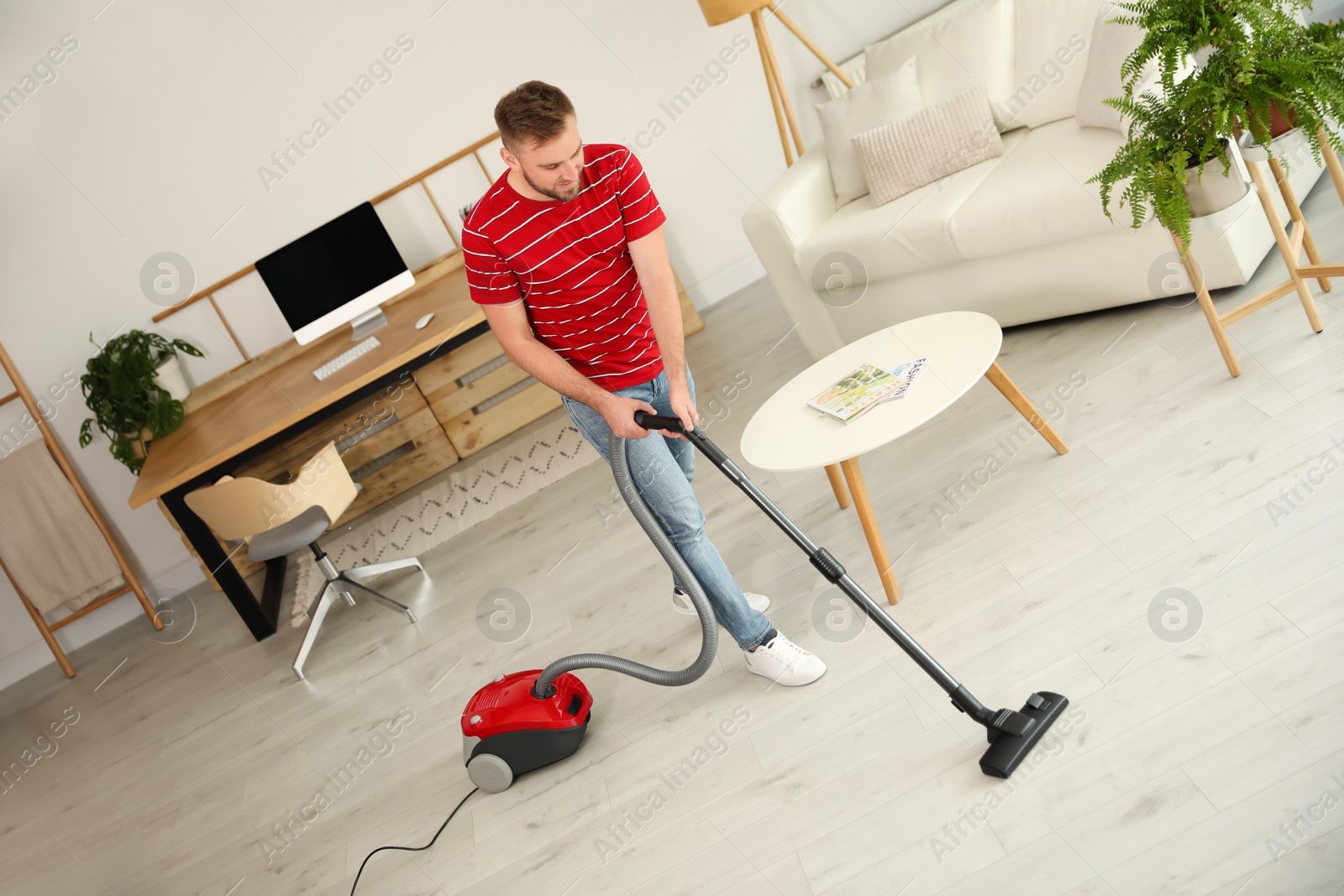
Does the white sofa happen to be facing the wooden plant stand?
no

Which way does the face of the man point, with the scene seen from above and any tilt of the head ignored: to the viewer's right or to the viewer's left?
to the viewer's right

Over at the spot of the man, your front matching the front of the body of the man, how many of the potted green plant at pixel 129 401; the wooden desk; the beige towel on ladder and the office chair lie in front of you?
0

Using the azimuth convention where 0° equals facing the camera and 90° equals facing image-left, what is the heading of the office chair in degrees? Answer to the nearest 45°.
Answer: approximately 0°

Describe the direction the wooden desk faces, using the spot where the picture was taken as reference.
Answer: facing the viewer

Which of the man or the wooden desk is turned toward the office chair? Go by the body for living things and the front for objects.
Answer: the wooden desk

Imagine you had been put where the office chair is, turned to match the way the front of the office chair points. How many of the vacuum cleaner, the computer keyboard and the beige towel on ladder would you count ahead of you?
1

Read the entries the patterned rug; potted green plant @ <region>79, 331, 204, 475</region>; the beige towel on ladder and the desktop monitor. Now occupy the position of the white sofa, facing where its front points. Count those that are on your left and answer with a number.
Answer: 0

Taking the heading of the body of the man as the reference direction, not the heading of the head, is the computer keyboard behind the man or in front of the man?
behind

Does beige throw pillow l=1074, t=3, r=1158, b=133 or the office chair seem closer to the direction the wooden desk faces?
the office chair

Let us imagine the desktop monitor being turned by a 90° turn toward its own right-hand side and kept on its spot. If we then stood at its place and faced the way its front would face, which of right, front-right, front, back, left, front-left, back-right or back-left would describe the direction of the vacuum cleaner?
left

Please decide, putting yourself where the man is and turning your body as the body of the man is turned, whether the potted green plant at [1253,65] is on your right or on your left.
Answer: on your left

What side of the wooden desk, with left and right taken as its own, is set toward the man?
front

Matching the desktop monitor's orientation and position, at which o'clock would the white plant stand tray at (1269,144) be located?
The white plant stand tray is roughly at 11 o'clock from the desktop monitor.

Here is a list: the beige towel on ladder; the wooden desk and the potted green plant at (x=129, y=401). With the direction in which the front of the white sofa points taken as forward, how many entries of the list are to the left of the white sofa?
0

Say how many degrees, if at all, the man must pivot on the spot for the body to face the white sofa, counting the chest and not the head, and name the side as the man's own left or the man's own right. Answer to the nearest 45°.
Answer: approximately 90° to the man's own left
